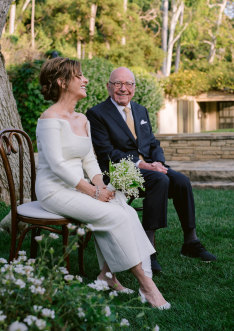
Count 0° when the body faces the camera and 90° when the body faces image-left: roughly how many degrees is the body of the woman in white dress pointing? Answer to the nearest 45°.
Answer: approximately 315°

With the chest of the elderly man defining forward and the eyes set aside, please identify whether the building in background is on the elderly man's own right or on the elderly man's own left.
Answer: on the elderly man's own left

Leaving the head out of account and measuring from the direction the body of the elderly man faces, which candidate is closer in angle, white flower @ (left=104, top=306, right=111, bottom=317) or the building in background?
the white flower

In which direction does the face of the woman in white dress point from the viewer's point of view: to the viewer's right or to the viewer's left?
to the viewer's right

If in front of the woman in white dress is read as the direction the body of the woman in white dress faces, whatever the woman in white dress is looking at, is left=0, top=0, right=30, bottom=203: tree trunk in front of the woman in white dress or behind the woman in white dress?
behind
